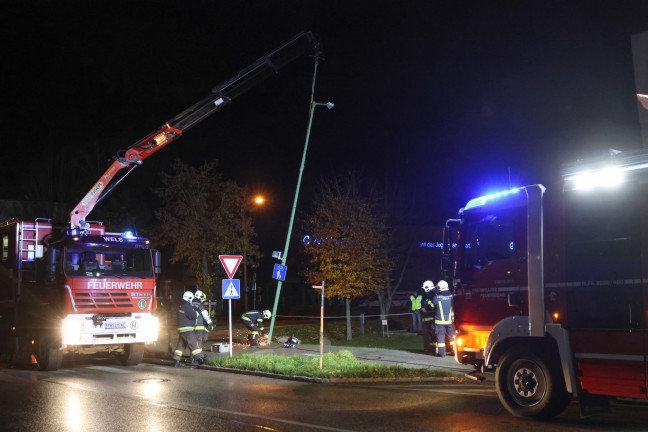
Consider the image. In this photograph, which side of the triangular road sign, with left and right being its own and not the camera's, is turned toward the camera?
front

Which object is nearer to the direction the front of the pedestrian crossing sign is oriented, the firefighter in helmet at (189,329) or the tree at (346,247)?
the firefighter in helmet

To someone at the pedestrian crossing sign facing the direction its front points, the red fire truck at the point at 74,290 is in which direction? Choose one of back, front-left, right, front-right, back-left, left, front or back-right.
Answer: right

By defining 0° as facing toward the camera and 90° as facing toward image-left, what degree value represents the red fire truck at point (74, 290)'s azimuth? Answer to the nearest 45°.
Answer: approximately 315°

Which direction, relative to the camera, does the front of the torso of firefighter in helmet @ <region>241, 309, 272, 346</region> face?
to the viewer's right

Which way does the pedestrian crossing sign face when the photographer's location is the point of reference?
facing the viewer

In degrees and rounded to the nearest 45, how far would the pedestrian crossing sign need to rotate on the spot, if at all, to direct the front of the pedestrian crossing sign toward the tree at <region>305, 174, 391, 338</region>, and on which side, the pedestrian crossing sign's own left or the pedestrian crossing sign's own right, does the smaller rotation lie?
approximately 135° to the pedestrian crossing sign's own left

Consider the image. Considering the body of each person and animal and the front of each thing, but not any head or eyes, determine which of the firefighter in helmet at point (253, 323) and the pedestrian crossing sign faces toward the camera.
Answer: the pedestrian crossing sign
